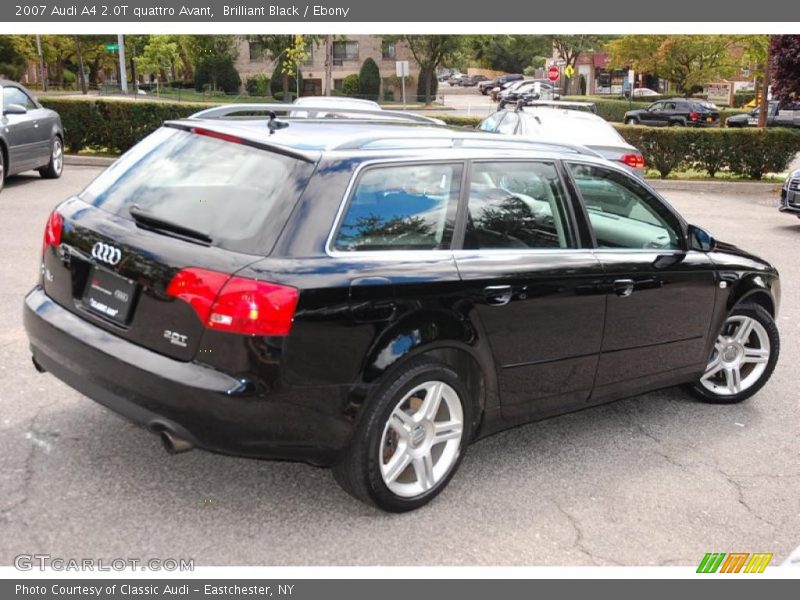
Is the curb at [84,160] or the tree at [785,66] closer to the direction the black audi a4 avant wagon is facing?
the tree

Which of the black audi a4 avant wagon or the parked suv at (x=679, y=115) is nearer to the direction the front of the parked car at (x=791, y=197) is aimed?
the black audi a4 avant wagon

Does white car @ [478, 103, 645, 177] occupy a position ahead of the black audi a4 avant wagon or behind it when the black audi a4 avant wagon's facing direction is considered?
ahead

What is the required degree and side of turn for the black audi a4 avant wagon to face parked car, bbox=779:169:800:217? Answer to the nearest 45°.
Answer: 0° — it already faces it

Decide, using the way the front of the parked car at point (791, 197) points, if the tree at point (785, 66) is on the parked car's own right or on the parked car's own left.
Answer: on the parked car's own right

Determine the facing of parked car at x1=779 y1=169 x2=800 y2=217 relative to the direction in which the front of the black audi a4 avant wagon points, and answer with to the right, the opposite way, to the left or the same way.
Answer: the opposite way

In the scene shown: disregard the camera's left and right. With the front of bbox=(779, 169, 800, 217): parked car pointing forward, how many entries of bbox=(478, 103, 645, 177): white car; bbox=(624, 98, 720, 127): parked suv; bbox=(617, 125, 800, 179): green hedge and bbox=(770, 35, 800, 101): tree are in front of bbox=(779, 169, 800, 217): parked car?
1

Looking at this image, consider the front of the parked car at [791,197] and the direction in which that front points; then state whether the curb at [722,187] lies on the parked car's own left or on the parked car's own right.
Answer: on the parked car's own right

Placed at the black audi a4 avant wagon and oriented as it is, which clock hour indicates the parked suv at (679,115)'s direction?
The parked suv is roughly at 11 o'clock from the black audi a4 avant wagon.

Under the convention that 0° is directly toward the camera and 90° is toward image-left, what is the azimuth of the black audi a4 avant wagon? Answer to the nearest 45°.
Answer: approximately 225°

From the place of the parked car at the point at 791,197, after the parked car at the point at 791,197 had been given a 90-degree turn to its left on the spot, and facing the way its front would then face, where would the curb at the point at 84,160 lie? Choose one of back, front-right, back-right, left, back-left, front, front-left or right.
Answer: back-right

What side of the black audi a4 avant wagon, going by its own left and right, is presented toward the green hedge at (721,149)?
front
